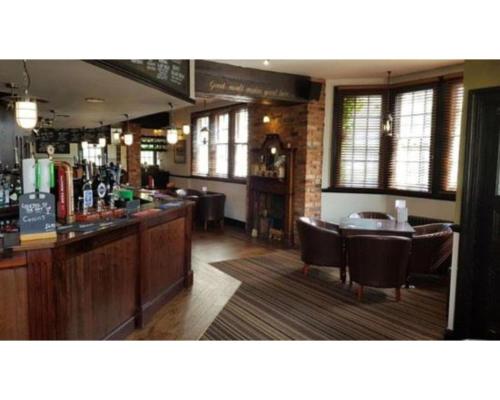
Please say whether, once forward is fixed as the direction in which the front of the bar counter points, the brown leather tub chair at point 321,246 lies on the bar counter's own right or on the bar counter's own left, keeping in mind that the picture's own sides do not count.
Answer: on the bar counter's own left

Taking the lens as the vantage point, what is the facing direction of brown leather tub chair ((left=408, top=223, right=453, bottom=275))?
facing to the left of the viewer

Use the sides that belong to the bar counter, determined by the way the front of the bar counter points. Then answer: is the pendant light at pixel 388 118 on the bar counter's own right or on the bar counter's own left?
on the bar counter's own left

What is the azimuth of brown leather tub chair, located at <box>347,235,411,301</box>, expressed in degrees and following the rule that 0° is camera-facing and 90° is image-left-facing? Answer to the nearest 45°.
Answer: approximately 180°

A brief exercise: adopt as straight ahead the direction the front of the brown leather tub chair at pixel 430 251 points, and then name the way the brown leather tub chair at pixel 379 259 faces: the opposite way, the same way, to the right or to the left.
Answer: to the right

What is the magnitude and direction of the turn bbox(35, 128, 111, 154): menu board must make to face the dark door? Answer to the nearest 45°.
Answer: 0° — it already faces it

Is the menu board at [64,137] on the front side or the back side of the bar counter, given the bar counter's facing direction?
on the back side

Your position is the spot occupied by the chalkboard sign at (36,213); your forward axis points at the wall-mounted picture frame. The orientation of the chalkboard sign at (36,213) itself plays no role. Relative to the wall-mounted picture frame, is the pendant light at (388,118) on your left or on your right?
right

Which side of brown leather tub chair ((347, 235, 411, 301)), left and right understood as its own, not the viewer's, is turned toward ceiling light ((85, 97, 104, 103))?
left

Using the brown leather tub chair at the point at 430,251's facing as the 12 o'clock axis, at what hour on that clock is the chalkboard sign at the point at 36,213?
The chalkboard sign is roughly at 10 o'clock from the brown leather tub chair.
